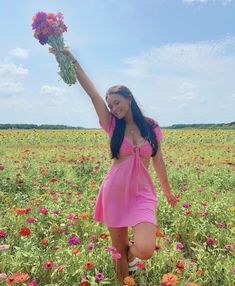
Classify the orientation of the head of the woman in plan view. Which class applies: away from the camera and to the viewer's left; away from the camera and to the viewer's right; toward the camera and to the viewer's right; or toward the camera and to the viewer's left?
toward the camera and to the viewer's left

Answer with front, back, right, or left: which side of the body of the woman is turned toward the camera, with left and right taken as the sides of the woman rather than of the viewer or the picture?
front
